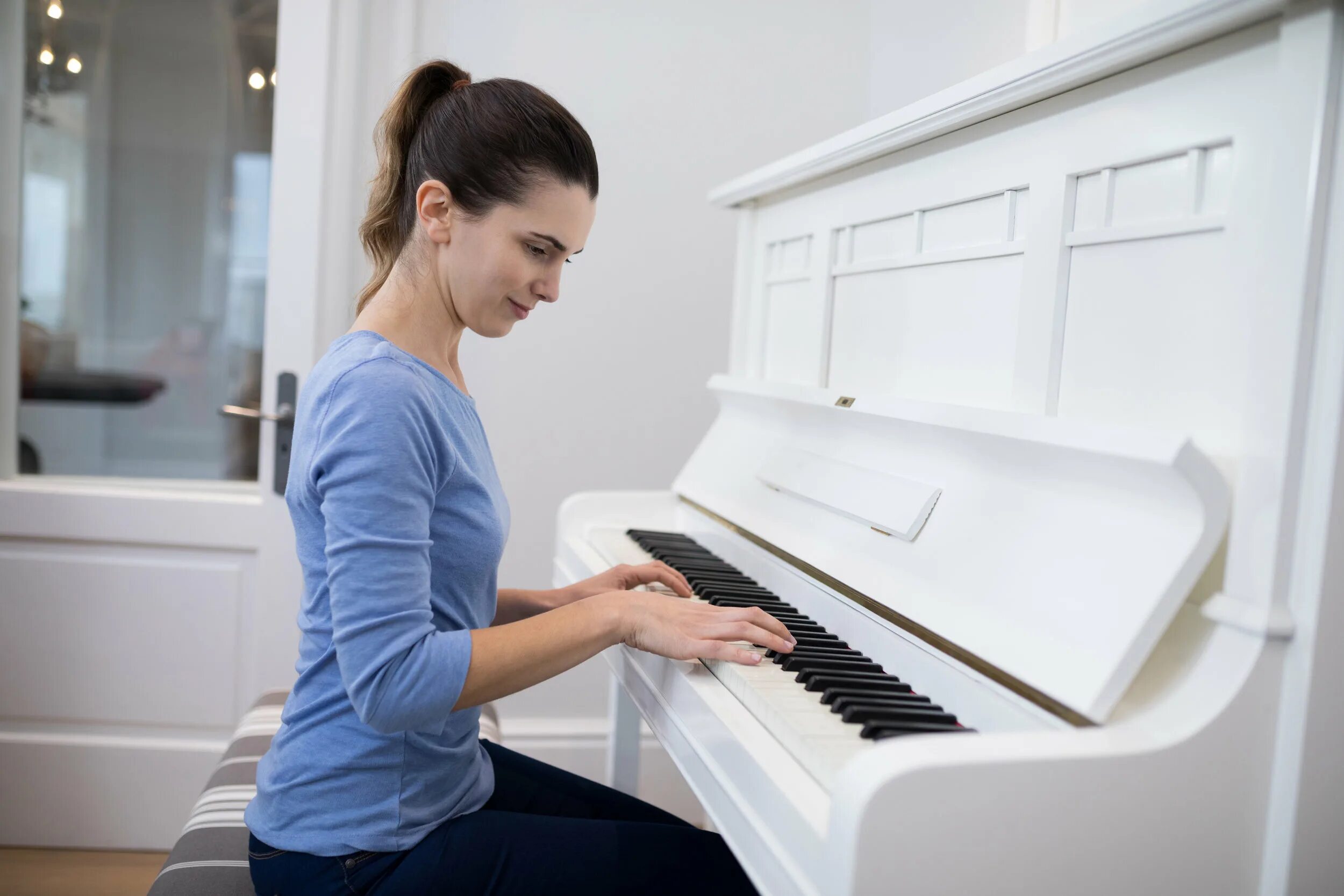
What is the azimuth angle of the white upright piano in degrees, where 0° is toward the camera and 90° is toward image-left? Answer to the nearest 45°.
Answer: approximately 45°

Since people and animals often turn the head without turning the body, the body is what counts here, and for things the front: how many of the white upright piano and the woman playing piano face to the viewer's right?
1

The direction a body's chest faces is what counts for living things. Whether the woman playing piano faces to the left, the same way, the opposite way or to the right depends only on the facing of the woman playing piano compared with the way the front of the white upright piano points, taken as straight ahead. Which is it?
the opposite way

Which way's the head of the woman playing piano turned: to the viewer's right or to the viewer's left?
to the viewer's right

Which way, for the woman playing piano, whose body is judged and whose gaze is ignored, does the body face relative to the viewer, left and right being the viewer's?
facing to the right of the viewer

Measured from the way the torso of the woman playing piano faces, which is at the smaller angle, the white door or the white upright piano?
the white upright piano

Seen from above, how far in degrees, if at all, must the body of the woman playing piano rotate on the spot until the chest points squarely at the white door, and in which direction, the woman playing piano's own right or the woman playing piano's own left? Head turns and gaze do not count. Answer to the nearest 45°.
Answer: approximately 135° to the woman playing piano's own left

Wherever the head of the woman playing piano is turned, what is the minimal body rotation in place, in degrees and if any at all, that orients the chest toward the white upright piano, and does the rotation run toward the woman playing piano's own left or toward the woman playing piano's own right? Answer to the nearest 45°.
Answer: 0° — they already face it
